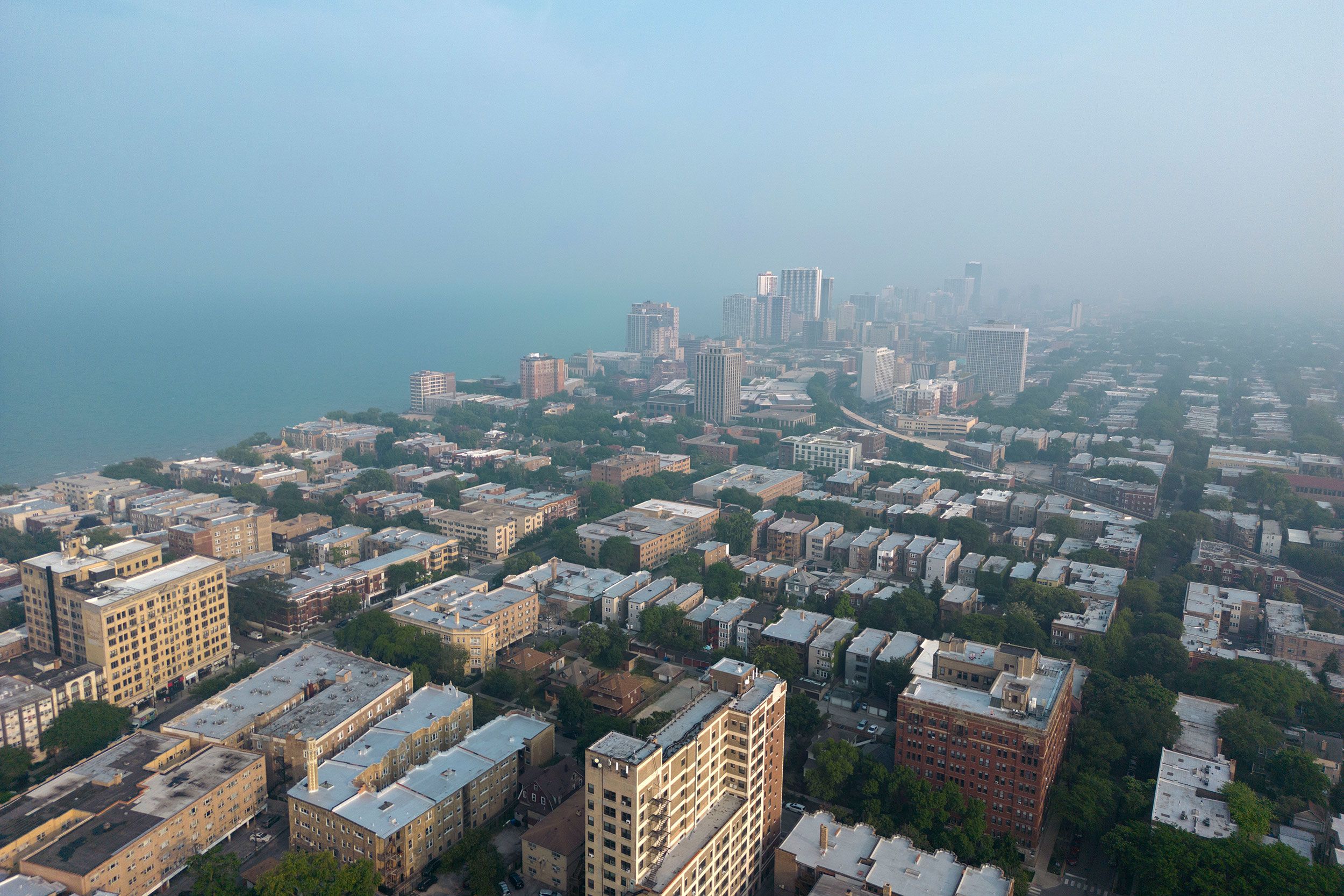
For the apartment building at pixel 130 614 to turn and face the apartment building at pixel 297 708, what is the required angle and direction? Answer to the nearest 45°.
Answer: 0° — it already faces it

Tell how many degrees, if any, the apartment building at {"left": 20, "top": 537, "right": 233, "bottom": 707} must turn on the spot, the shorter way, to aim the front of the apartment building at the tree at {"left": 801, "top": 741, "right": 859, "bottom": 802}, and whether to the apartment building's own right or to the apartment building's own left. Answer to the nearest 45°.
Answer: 0° — it already faces it

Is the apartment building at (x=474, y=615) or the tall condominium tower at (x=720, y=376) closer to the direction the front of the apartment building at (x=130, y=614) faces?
the apartment building

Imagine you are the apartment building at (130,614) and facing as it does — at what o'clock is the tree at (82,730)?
The tree is roughly at 2 o'clock from the apartment building.

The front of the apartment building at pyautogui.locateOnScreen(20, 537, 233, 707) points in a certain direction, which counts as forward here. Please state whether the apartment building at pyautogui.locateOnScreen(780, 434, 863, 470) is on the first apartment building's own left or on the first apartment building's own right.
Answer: on the first apartment building's own left

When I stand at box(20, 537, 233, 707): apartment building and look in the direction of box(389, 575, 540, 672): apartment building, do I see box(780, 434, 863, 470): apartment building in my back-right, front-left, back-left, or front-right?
front-left

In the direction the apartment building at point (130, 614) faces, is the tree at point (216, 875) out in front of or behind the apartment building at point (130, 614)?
in front

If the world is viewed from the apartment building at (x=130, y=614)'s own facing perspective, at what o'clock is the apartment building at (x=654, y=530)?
the apartment building at (x=654, y=530) is roughly at 10 o'clock from the apartment building at (x=130, y=614).

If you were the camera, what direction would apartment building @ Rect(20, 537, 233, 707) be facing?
facing the viewer and to the right of the viewer

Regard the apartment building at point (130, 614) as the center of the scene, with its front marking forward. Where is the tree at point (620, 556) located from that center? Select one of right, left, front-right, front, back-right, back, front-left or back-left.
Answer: front-left

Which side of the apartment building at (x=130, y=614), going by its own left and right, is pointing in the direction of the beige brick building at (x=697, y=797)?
front
